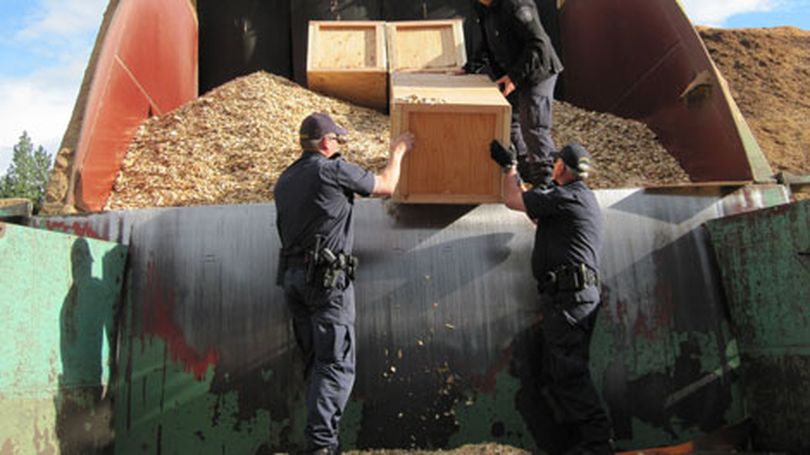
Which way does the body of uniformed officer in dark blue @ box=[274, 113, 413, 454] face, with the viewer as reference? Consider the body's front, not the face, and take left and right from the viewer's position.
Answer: facing away from the viewer and to the right of the viewer

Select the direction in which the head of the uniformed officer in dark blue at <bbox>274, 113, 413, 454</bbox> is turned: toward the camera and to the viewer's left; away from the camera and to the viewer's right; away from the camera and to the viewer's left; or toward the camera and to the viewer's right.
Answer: away from the camera and to the viewer's right

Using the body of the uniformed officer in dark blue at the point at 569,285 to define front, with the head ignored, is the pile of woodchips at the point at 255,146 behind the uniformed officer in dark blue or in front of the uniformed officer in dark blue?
in front

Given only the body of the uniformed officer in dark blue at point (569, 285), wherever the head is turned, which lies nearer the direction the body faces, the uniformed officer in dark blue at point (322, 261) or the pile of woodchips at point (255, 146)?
the pile of woodchips

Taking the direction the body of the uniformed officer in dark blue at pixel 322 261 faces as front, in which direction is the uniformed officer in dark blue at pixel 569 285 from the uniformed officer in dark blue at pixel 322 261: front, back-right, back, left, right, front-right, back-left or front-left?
front-right

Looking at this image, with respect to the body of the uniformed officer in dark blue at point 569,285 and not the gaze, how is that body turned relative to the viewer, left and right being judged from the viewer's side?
facing away from the viewer and to the left of the viewer

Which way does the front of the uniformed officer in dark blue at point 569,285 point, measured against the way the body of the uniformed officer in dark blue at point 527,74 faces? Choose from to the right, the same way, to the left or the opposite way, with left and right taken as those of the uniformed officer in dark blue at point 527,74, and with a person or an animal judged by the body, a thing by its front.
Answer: to the right

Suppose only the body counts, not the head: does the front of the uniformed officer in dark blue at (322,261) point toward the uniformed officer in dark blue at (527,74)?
yes

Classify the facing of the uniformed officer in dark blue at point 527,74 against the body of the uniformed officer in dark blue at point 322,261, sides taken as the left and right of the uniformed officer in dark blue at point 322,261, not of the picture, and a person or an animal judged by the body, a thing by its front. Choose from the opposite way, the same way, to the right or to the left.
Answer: the opposite way
